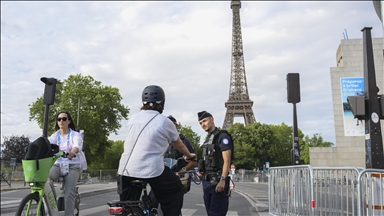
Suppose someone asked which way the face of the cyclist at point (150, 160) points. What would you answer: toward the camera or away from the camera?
away from the camera

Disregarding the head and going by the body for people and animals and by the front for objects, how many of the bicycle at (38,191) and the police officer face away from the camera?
0

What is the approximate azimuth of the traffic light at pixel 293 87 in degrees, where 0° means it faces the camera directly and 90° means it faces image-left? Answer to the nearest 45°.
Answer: approximately 180°

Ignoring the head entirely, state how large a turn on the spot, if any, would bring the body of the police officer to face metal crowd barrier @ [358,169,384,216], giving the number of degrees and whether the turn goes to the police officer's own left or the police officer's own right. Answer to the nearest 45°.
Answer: approximately 135° to the police officer's own left

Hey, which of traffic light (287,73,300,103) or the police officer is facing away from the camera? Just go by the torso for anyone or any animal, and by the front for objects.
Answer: the traffic light

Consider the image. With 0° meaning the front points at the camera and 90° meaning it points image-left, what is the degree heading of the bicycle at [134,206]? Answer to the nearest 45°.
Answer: approximately 225°

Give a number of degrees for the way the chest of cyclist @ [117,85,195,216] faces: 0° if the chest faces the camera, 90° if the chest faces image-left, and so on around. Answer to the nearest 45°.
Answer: approximately 225°

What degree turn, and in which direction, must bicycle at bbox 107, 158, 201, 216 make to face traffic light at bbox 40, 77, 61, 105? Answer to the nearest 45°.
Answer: approximately 45° to its left

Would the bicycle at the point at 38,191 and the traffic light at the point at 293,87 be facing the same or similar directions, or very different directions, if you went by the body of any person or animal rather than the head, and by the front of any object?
very different directions

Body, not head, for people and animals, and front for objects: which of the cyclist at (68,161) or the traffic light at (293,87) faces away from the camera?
the traffic light

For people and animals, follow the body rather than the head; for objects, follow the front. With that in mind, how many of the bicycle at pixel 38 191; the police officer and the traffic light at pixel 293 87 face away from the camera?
1

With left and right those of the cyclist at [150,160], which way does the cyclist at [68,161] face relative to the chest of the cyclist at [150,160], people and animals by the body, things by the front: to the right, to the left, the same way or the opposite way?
the opposite way
